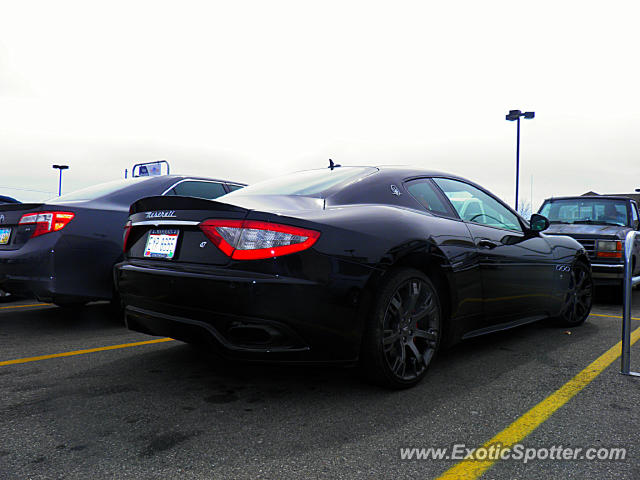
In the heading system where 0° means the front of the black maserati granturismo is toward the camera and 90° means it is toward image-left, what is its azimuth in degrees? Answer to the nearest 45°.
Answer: approximately 225°

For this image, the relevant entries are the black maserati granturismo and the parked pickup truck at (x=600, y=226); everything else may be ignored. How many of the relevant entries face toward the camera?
1

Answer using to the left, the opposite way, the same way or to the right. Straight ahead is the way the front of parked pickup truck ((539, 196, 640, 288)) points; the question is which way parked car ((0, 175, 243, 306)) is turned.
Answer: the opposite way

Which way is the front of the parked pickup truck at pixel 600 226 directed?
toward the camera

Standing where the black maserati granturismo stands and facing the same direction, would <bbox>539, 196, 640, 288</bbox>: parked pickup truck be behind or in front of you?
in front

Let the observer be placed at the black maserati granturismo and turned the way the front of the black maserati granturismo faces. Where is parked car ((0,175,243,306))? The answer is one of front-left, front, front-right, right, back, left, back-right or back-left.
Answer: left

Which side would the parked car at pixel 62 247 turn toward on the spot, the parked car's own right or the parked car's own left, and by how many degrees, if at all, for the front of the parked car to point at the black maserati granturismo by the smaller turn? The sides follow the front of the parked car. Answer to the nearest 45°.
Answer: approximately 90° to the parked car's own right

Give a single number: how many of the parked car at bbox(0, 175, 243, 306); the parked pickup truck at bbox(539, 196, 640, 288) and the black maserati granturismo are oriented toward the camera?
1

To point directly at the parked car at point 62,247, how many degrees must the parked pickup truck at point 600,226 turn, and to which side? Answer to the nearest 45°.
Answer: approximately 45° to its right

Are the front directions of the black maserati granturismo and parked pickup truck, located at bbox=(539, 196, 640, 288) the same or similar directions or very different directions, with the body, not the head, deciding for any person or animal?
very different directions

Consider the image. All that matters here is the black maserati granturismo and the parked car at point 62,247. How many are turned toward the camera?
0

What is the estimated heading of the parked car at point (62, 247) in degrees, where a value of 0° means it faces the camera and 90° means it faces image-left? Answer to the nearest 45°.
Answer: approximately 225°

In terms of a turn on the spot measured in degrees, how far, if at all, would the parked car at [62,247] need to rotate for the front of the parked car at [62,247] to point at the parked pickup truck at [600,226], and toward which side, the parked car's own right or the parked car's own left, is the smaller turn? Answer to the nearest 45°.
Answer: approximately 45° to the parked car's own right
